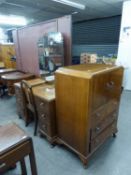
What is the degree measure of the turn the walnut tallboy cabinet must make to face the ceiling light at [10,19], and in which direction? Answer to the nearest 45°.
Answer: approximately 180°

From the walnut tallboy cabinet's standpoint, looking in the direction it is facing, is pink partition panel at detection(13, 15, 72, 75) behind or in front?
behind

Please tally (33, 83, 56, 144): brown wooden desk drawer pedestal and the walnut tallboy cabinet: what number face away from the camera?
0

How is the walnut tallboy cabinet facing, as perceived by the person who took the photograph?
facing the viewer and to the right of the viewer

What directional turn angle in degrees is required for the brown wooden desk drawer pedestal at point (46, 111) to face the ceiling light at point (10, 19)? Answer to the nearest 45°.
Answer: approximately 135° to its right

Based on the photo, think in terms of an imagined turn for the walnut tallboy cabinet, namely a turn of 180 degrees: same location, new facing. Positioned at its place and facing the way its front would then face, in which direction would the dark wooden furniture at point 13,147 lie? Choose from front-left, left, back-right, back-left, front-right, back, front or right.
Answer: left
